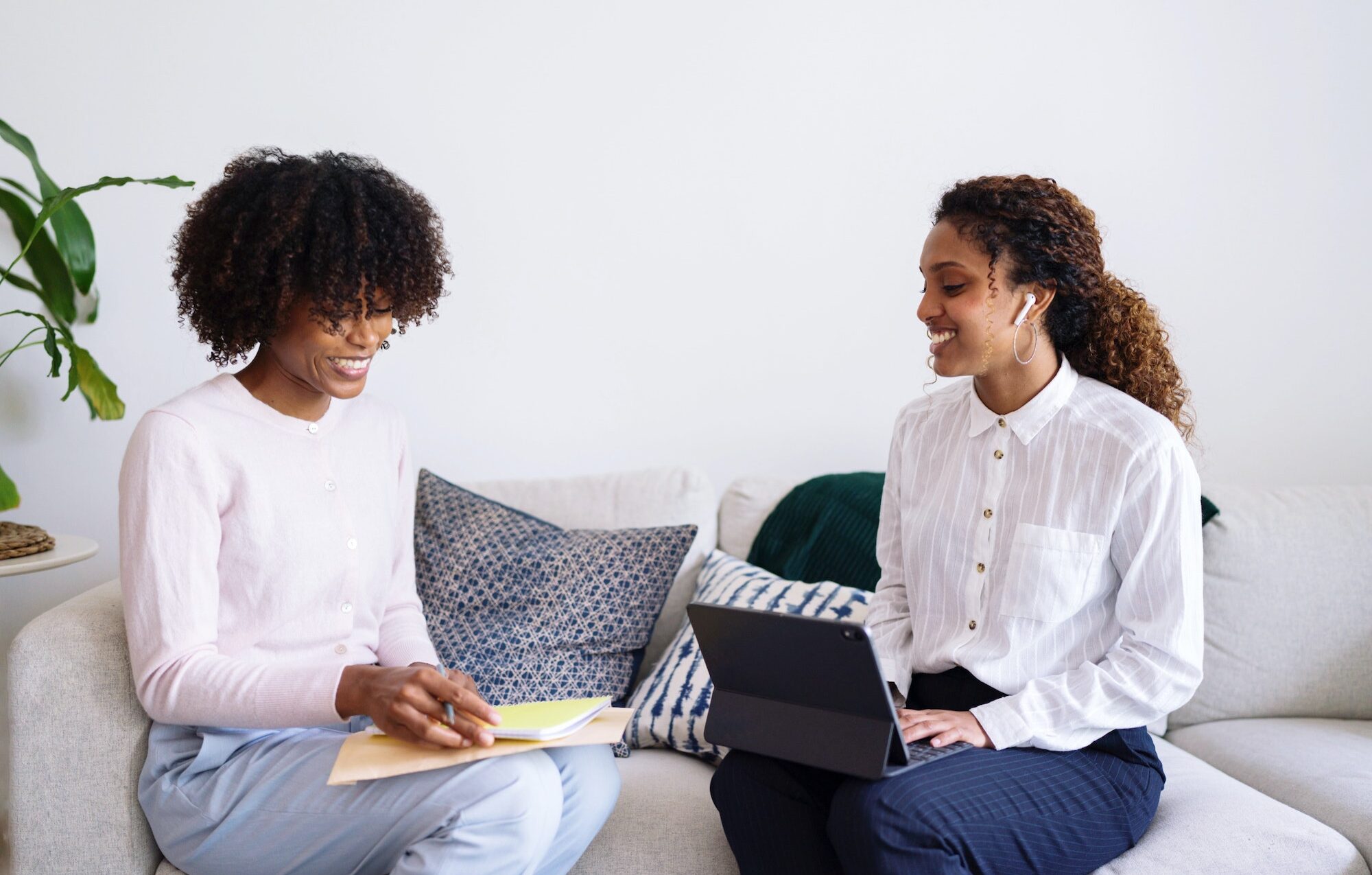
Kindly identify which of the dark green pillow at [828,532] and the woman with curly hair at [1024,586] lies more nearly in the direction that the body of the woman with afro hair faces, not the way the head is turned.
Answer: the woman with curly hair

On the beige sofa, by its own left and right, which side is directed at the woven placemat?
right

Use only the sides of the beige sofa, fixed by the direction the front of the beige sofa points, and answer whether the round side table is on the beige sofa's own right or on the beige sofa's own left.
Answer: on the beige sofa's own right

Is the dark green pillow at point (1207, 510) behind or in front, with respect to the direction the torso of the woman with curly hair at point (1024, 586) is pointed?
behind

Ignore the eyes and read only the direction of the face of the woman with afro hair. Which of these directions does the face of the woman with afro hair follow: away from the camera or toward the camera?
toward the camera

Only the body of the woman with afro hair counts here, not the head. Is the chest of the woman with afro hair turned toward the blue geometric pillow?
no

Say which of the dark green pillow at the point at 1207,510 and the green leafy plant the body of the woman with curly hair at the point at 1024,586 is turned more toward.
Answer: the green leafy plant

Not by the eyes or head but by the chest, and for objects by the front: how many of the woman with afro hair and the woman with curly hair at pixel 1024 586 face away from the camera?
0

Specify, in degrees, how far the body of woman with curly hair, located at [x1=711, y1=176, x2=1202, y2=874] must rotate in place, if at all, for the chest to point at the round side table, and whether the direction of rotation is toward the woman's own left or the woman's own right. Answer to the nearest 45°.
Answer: approximately 45° to the woman's own right

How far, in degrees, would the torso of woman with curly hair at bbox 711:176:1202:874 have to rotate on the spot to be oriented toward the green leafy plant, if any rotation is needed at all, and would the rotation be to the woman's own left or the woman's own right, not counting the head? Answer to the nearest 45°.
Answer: approximately 45° to the woman's own right

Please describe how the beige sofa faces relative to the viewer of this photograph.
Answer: facing the viewer

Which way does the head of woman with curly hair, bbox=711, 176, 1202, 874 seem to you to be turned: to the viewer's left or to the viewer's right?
to the viewer's left

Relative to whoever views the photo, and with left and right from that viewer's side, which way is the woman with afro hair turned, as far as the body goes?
facing the viewer and to the right of the viewer

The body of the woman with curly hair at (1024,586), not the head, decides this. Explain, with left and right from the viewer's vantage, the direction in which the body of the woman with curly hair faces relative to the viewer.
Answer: facing the viewer and to the left of the viewer

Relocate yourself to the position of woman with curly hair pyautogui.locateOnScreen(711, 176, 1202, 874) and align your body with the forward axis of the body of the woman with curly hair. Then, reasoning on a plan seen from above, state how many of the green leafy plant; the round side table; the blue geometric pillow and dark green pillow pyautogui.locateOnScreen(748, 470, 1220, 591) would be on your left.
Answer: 0
